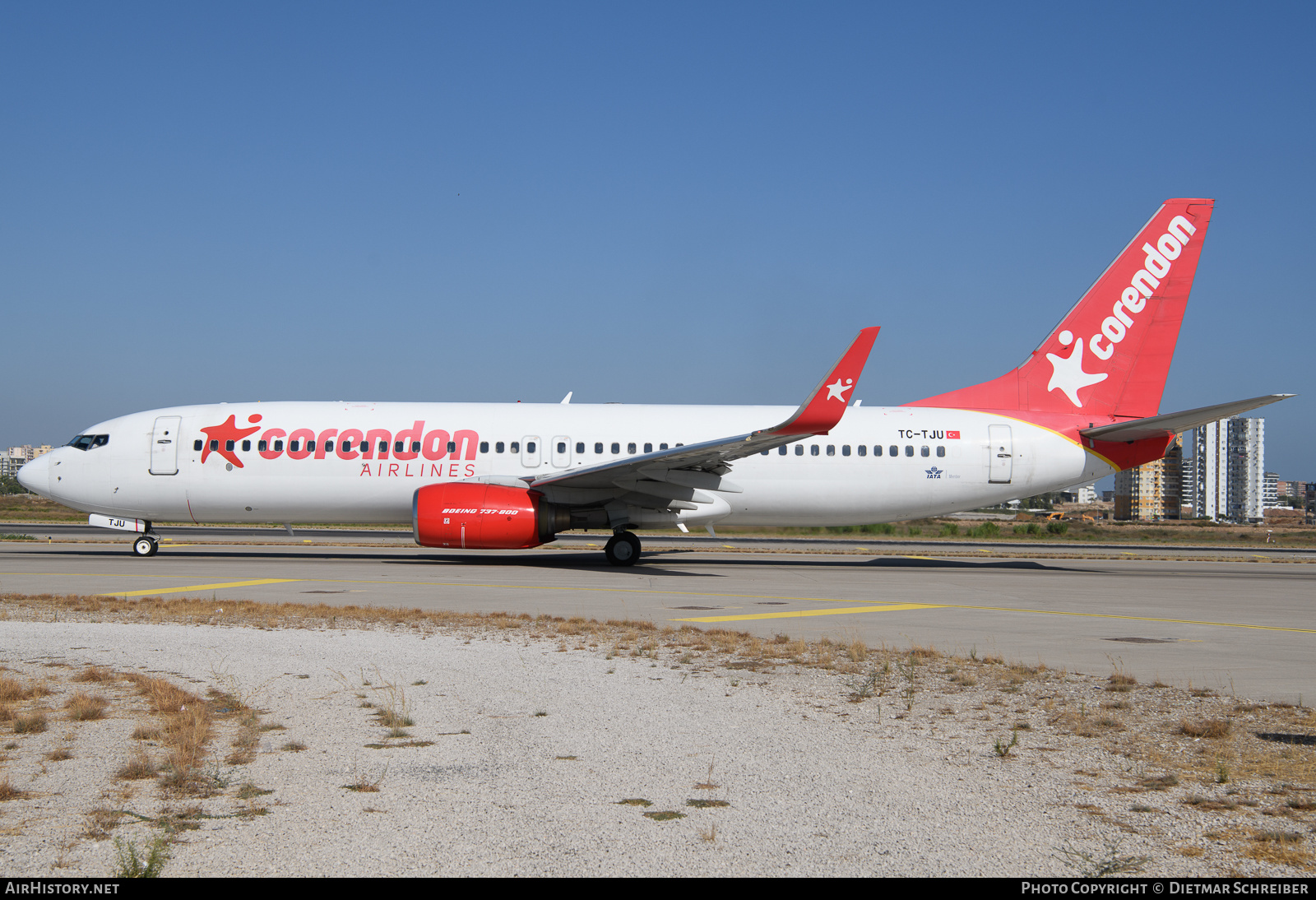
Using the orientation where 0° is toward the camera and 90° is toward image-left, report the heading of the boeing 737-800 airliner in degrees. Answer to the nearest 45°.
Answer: approximately 90°
